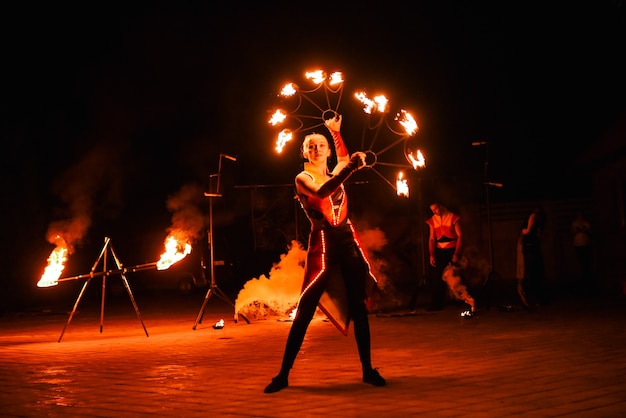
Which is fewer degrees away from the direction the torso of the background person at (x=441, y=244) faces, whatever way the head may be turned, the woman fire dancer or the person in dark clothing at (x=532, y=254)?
the woman fire dancer

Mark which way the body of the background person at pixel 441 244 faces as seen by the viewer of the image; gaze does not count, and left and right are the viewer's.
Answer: facing the viewer and to the left of the viewer

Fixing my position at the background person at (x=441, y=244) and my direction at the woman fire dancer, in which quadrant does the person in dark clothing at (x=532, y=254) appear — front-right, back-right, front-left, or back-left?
back-left

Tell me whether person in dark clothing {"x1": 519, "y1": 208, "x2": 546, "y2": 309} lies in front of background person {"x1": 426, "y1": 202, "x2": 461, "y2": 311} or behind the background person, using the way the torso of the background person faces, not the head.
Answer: behind
